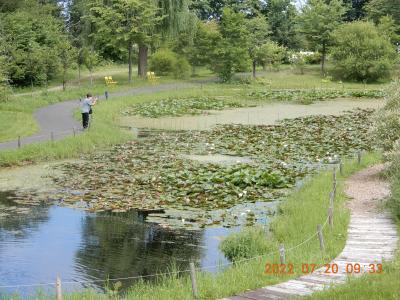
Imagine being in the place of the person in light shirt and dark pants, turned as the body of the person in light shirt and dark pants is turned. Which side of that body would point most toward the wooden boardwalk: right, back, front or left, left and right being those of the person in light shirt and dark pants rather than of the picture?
right

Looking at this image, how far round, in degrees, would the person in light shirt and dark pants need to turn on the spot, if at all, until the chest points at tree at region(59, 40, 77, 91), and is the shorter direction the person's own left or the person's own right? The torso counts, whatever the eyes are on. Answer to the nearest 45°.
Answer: approximately 90° to the person's own left

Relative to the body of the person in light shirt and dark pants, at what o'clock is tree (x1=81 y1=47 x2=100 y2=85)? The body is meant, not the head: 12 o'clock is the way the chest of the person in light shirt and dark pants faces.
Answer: The tree is roughly at 9 o'clock from the person in light shirt and dark pants.

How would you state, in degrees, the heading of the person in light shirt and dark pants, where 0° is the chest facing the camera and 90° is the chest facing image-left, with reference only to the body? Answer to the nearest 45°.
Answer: approximately 270°

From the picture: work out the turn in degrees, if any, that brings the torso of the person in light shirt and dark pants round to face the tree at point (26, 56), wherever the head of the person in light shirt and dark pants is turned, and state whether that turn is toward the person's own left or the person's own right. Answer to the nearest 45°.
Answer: approximately 90° to the person's own left

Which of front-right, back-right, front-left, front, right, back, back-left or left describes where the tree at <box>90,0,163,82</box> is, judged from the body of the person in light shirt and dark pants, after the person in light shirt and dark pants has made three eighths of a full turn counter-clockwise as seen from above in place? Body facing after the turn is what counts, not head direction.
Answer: front-right

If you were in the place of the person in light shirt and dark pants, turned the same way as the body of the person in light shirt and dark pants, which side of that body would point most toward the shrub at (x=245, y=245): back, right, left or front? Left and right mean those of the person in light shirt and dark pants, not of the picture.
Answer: right
